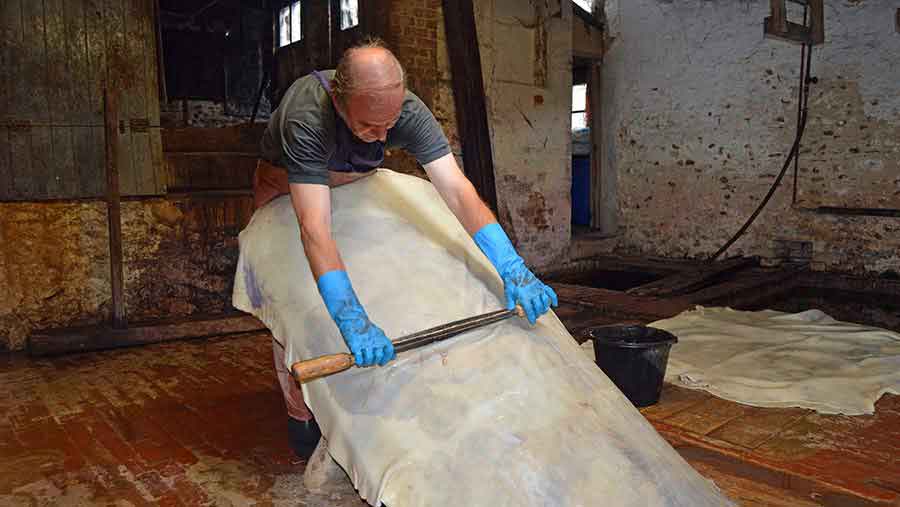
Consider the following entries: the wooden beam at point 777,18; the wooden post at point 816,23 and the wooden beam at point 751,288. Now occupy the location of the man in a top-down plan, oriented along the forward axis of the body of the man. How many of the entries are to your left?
3

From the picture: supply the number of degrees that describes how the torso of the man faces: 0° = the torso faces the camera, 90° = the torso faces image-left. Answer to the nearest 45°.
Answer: approximately 315°

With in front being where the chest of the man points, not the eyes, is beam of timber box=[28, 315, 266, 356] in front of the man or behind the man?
behind

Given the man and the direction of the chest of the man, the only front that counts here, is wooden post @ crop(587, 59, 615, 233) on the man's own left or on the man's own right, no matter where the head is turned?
on the man's own left

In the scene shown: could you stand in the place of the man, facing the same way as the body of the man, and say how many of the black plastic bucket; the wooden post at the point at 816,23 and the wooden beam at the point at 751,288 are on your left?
3

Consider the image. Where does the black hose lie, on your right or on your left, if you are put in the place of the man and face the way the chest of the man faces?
on your left

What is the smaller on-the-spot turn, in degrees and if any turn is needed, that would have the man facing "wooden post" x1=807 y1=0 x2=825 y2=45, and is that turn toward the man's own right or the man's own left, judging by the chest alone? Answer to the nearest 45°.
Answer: approximately 90° to the man's own left

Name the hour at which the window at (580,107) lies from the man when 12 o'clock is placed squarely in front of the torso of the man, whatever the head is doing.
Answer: The window is roughly at 8 o'clock from the man.

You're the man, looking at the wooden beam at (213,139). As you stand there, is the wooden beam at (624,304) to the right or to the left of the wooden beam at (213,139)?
right

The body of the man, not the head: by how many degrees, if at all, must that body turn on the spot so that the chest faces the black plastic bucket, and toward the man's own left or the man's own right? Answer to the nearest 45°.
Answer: approximately 90° to the man's own left

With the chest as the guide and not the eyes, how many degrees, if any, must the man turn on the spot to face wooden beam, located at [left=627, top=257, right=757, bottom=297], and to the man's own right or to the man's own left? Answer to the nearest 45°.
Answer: approximately 90° to the man's own left

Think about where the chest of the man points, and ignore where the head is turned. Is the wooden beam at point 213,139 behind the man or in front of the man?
behind

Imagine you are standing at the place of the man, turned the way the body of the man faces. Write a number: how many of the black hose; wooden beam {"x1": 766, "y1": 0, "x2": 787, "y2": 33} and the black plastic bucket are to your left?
3

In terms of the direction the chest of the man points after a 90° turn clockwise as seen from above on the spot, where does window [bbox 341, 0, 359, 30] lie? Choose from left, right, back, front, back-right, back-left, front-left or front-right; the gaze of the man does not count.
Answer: back-right
